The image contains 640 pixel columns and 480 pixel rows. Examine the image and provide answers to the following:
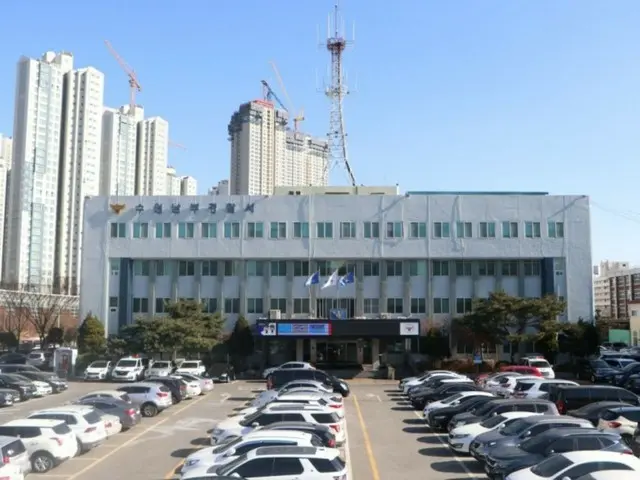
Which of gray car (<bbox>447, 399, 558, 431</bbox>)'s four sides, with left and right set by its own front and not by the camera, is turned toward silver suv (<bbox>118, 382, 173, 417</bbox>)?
front

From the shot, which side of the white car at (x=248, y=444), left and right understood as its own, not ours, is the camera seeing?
left

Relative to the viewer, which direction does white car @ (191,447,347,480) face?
to the viewer's left

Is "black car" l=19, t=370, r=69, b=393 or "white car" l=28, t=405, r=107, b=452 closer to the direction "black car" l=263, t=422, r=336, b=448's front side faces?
the white car

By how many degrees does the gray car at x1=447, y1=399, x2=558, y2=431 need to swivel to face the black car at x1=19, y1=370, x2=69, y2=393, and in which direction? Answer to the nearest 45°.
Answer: approximately 45° to its right

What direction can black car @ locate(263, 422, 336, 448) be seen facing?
to the viewer's left

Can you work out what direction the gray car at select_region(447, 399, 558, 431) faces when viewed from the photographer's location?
facing to the left of the viewer

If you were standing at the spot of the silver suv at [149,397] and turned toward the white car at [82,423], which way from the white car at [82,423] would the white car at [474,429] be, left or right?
left
